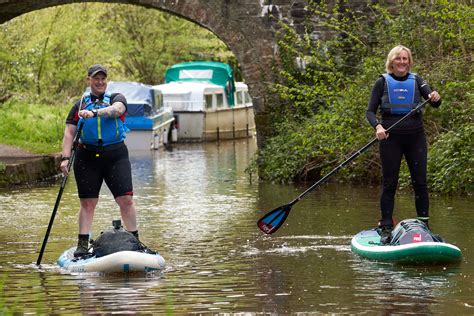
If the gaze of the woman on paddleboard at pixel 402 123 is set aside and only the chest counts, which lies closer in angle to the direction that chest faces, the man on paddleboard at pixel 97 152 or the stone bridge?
the man on paddleboard

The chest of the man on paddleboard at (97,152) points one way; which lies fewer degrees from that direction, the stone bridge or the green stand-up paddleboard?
the green stand-up paddleboard

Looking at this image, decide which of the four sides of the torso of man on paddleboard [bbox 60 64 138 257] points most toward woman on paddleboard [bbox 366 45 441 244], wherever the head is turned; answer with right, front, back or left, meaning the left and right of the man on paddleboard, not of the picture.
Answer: left

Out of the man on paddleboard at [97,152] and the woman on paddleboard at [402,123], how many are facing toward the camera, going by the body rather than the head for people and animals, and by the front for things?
2

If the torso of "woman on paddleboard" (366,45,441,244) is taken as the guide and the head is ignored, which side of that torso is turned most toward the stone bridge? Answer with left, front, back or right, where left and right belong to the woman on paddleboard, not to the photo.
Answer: back

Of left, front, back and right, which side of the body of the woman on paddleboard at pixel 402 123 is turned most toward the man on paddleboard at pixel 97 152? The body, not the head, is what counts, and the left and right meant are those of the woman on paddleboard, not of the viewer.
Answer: right

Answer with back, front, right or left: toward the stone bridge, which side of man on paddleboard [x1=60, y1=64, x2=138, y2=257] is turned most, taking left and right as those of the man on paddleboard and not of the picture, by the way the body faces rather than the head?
back

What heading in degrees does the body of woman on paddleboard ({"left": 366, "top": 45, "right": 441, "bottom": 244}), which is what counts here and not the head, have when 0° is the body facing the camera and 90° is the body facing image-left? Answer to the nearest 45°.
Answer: approximately 0°

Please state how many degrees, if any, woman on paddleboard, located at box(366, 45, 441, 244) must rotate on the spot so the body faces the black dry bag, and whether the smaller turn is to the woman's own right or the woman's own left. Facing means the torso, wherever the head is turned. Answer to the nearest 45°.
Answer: approximately 45° to the woman's own right
